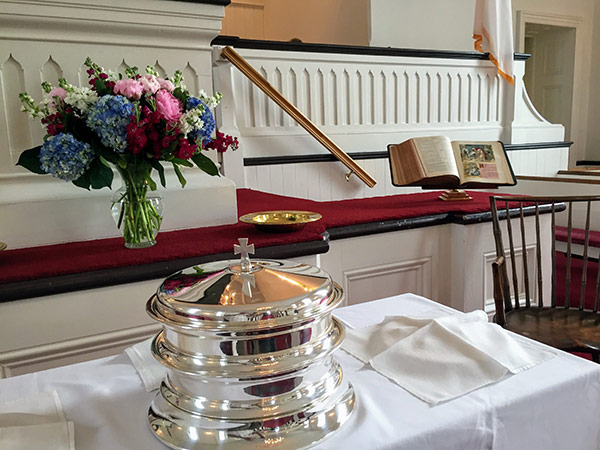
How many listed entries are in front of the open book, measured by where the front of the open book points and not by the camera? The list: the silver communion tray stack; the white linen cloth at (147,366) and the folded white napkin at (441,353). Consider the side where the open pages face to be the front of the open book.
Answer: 3

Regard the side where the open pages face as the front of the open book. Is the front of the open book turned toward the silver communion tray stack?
yes

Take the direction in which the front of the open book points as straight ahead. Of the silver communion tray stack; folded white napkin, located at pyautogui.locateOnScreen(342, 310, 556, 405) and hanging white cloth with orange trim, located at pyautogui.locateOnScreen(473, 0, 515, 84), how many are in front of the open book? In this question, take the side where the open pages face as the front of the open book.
2

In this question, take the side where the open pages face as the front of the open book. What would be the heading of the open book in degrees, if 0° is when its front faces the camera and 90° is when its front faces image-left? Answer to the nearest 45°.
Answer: approximately 0°

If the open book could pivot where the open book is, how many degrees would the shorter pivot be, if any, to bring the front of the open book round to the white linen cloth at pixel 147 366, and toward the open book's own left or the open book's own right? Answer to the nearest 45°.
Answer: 0° — it already faces it

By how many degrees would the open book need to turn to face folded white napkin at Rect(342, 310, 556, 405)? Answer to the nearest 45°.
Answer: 0° — it already faces it

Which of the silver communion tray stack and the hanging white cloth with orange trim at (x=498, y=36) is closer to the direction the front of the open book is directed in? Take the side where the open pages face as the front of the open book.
the silver communion tray stack

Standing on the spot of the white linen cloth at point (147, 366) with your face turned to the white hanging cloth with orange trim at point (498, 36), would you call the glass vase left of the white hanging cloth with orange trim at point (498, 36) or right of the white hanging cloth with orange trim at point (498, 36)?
left
